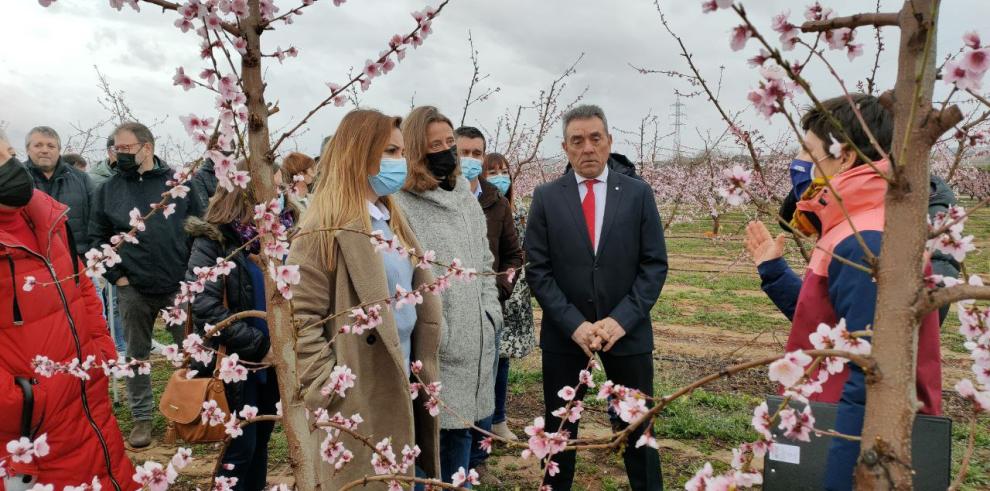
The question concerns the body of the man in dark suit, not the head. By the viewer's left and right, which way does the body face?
facing the viewer

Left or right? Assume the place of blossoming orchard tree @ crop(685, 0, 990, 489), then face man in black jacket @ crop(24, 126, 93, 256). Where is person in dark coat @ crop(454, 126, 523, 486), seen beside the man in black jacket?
right

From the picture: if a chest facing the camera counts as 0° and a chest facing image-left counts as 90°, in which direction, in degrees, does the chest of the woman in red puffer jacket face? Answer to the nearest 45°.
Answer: approximately 315°

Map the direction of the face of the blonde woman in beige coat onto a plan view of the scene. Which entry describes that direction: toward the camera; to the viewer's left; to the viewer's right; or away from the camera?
to the viewer's right

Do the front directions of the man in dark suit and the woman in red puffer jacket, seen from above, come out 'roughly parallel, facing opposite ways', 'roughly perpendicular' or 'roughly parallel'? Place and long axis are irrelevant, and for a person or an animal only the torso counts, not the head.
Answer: roughly perpendicular

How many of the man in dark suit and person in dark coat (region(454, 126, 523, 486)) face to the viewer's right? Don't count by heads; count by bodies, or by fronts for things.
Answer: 0

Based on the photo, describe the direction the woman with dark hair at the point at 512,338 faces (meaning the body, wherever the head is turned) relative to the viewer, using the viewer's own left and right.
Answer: facing the viewer

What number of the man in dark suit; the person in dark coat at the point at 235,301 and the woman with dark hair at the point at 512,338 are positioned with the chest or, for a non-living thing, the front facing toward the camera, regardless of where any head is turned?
2

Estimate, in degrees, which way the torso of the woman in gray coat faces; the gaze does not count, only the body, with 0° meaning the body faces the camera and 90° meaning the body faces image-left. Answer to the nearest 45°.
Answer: approximately 315°

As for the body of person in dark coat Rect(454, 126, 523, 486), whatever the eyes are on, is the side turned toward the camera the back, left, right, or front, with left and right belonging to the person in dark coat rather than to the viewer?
front

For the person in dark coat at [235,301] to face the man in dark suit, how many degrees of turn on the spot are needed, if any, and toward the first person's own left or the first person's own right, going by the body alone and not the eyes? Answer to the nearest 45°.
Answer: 0° — they already face them

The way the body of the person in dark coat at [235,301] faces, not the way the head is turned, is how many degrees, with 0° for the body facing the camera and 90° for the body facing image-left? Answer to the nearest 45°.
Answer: approximately 270°

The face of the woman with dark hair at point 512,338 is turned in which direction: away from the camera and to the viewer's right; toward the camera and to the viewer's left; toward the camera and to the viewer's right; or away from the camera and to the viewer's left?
toward the camera and to the viewer's right

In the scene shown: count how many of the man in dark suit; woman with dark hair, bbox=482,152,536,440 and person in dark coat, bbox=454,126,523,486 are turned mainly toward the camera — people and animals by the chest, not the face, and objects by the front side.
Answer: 3
